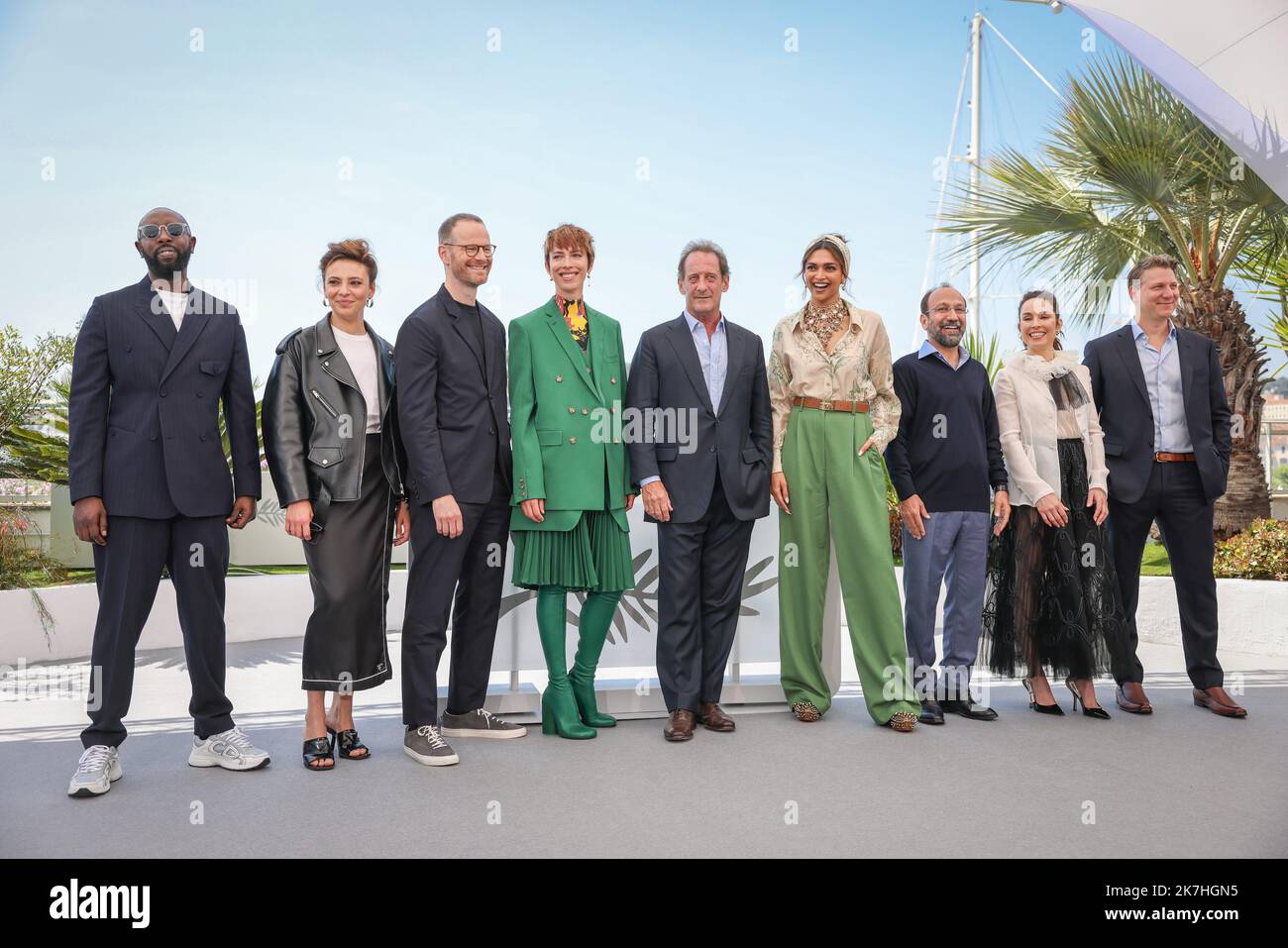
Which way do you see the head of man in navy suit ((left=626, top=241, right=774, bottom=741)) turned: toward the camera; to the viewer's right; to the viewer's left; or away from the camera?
toward the camera

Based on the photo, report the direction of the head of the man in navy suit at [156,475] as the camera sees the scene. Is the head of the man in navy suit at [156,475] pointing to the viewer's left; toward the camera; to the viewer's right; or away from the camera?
toward the camera

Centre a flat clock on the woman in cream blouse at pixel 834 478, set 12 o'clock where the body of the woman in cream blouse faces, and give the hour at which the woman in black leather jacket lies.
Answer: The woman in black leather jacket is roughly at 2 o'clock from the woman in cream blouse.

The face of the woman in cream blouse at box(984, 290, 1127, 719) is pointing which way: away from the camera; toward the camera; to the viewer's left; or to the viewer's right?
toward the camera

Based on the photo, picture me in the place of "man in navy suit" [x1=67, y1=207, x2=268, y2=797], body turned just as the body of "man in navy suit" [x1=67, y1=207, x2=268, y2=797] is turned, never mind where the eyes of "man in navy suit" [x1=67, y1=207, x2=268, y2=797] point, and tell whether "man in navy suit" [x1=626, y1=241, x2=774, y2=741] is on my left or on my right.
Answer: on my left

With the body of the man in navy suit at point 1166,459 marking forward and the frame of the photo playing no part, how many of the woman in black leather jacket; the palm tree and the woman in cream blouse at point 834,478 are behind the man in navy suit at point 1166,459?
1

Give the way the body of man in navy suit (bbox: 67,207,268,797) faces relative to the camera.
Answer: toward the camera

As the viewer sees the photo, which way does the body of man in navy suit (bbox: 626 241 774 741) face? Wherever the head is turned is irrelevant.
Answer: toward the camera

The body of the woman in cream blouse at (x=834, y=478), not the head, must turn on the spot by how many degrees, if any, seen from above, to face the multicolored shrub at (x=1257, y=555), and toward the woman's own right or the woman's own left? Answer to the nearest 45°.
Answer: approximately 135° to the woman's own left

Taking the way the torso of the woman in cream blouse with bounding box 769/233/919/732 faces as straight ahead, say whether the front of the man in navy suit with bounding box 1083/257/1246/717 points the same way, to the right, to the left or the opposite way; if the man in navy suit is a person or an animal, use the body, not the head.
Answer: the same way

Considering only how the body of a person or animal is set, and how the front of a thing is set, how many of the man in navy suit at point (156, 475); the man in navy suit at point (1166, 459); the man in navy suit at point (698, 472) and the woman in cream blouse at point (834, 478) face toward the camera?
4

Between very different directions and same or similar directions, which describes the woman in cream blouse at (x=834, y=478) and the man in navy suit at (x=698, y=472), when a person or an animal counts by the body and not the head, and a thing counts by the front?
same or similar directions

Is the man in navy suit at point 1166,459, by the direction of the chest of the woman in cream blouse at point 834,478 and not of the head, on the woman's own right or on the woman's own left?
on the woman's own left

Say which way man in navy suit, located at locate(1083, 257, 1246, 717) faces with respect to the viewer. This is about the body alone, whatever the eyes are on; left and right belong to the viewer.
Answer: facing the viewer

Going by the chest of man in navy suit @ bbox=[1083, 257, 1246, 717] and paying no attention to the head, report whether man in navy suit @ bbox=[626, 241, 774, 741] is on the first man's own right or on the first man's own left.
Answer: on the first man's own right
